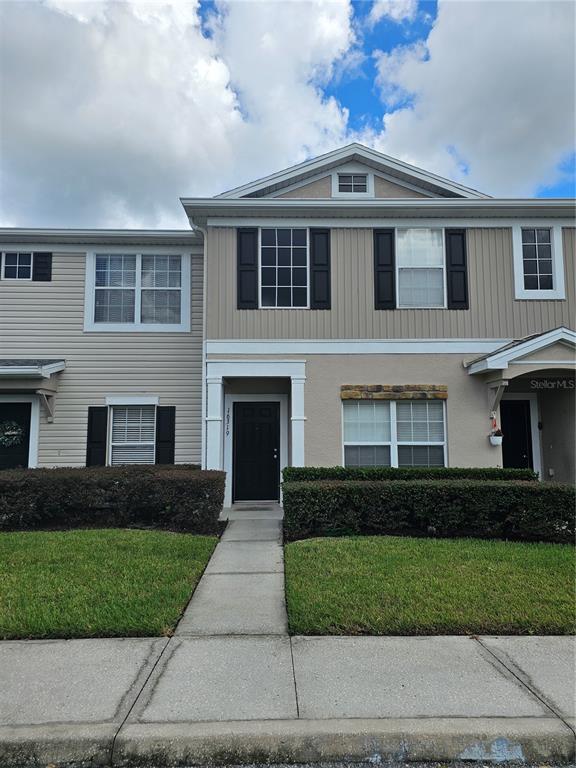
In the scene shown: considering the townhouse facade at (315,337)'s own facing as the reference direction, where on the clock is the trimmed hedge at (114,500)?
The trimmed hedge is roughly at 2 o'clock from the townhouse facade.

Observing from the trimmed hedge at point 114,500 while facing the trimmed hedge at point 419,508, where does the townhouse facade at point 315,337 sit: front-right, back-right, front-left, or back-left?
front-left

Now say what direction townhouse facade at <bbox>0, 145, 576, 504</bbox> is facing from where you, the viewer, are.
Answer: facing the viewer
